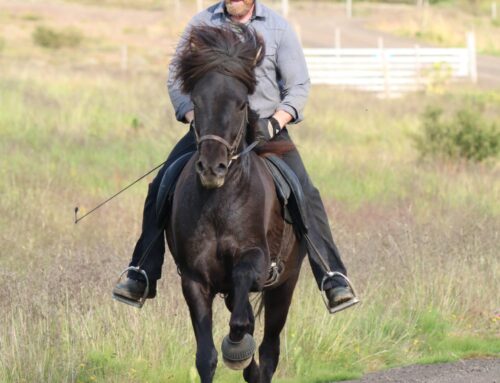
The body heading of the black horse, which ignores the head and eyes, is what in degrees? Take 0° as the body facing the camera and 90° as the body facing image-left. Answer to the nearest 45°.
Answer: approximately 0°

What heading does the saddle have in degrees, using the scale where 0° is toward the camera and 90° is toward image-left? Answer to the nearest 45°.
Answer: approximately 0°

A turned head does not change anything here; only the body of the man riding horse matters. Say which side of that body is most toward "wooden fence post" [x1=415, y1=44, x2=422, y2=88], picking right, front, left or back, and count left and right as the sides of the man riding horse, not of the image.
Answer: back

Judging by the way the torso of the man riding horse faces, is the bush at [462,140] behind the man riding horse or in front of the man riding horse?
behind
